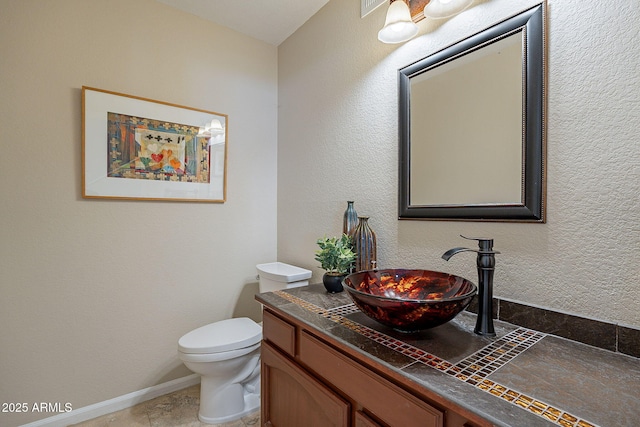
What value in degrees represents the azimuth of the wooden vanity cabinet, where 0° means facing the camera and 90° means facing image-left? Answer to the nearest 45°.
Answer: approximately 45°
